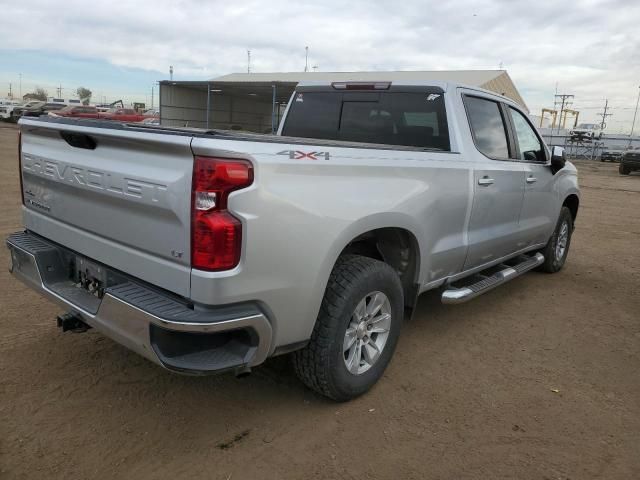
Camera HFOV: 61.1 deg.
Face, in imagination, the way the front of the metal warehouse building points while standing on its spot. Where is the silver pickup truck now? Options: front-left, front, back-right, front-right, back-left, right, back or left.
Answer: front

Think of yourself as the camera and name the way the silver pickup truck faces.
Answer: facing away from the viewer and to the right of the viewer

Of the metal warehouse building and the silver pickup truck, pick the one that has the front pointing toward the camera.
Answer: the metal warehouse building

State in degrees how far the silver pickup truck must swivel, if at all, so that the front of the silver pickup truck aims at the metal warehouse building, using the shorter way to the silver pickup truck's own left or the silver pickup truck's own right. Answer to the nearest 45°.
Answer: approximately 45° to the silver pickup truck's own left

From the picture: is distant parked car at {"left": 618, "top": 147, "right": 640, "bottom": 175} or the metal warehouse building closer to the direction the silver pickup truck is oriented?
the distant parked car

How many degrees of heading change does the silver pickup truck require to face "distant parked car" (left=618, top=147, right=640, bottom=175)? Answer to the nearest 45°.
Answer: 0° — it already faces it

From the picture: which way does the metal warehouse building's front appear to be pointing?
toward the camera

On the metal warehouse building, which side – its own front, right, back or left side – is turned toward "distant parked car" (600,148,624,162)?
left

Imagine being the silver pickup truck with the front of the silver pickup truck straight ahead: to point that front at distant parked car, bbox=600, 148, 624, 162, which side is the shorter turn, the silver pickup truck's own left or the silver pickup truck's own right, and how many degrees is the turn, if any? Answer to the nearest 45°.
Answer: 0° — it already faces it

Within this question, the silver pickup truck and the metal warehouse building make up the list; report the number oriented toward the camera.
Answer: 1

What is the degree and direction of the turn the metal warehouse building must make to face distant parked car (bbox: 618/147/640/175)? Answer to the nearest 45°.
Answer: approximately 90° to its left

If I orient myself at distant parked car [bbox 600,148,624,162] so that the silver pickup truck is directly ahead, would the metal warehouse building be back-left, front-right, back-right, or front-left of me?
front-right
